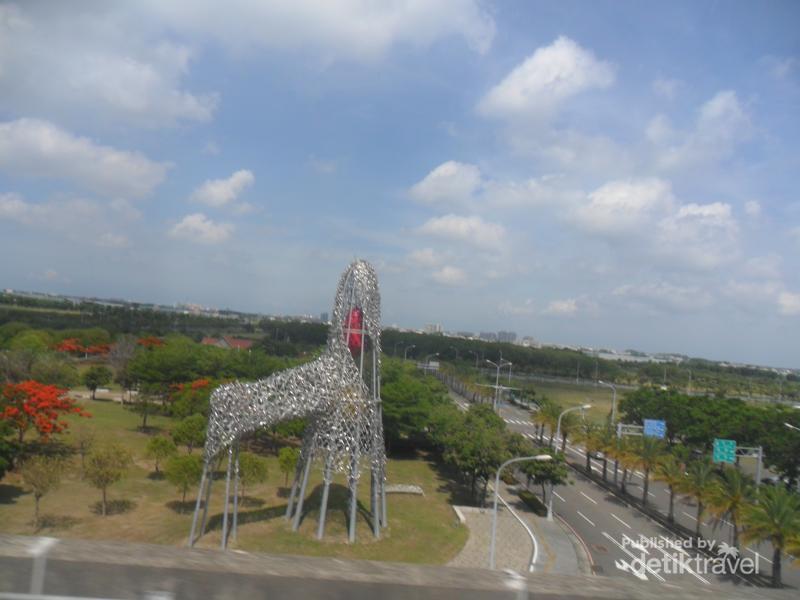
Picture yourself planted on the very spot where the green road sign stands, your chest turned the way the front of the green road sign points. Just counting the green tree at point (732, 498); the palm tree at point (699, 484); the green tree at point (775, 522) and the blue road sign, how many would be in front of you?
3

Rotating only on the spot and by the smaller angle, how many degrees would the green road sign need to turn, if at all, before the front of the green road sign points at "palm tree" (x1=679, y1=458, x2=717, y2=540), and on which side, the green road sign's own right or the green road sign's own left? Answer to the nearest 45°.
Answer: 0° — it already faces it

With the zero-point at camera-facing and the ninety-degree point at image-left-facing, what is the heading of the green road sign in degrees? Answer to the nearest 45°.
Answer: approximately 0°

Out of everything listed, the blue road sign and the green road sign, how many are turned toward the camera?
2

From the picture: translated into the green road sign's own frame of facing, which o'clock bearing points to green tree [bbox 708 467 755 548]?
The green tree is roughly at 12 o'clock from the green road sign.

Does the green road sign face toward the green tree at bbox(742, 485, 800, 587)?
yes

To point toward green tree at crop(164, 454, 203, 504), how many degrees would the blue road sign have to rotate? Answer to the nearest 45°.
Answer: approximately 45° to its right

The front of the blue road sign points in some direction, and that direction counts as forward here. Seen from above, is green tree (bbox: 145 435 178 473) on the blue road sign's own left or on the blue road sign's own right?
on the blue road sign's own right

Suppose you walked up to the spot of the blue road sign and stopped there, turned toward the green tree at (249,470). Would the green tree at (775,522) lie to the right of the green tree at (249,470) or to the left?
left

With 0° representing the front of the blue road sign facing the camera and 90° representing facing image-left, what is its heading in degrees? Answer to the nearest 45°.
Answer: approximately 0°

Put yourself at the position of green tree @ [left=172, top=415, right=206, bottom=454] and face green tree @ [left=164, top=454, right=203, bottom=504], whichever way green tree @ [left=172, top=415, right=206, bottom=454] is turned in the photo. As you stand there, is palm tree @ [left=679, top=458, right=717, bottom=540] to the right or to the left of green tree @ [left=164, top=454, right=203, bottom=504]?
left
